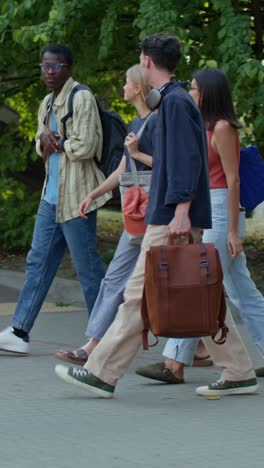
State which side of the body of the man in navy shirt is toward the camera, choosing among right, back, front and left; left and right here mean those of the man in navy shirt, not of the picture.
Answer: left

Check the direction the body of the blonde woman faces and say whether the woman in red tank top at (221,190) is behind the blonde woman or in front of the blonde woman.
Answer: behind

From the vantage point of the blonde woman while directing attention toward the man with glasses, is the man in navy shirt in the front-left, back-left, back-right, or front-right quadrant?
back-left

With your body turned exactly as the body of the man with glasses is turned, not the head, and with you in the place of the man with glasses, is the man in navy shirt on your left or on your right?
on your left

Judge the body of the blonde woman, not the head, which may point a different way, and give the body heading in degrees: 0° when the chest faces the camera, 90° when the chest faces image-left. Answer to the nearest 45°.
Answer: approximately 90°

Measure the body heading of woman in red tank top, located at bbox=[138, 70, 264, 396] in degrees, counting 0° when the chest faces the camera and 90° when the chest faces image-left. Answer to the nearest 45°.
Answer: approximately 90°

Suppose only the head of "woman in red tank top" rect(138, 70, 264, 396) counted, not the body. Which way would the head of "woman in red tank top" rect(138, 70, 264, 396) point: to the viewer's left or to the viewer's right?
to the viewer's left

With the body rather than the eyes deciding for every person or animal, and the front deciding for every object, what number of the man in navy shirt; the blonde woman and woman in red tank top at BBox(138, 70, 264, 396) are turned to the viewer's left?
3

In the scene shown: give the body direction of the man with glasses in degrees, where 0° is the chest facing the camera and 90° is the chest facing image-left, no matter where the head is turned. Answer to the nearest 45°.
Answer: approximately 45°

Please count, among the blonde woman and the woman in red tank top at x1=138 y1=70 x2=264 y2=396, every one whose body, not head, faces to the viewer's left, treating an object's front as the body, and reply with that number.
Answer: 2
